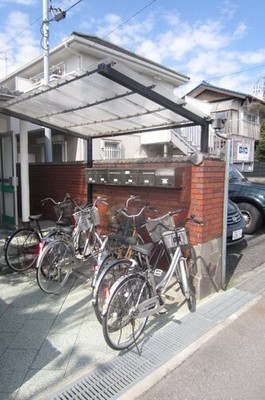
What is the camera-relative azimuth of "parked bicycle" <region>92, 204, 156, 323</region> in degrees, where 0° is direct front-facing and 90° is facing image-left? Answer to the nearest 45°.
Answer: approximately 225°

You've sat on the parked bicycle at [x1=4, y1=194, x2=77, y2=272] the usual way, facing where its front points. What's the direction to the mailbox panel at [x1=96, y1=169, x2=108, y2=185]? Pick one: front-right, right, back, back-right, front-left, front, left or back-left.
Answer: front-right

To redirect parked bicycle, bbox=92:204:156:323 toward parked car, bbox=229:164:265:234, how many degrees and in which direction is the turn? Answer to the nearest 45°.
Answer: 0° — it already faces it

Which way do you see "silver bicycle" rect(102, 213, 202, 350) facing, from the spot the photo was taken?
facing away from the viewer and to the right of the viewer

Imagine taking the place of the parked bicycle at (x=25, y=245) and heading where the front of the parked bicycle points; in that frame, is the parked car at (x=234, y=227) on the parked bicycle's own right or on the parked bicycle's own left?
on the parked bicycle's own right

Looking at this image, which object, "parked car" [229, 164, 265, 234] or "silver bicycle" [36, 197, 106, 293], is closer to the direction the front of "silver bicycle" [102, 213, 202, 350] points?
the parked car

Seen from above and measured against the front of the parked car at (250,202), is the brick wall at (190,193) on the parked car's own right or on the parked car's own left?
on the parked car's own right

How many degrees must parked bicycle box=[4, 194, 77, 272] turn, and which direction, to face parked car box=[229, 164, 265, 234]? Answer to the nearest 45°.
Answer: approximately 45° to its right

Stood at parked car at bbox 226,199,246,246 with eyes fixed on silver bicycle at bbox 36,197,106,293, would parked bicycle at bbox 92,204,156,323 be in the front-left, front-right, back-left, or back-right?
front-left

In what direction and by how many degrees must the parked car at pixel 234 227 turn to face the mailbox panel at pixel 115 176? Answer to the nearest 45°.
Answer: approximately 90° to its right

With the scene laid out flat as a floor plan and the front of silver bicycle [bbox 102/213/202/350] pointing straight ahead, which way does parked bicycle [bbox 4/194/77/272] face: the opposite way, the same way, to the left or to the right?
the same way

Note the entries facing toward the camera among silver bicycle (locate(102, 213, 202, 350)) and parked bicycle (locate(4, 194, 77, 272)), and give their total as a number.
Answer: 0

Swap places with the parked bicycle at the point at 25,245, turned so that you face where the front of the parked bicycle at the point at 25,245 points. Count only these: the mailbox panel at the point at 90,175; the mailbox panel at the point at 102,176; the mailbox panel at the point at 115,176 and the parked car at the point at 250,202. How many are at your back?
0

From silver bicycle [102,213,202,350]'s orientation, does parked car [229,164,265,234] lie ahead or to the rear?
ahead

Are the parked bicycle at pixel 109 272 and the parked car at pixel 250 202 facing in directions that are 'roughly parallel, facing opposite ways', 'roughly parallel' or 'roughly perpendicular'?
roughly perpendicular

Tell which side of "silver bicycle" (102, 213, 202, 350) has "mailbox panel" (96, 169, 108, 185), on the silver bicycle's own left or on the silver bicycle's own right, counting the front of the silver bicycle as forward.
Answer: on the silver bicycle's own left

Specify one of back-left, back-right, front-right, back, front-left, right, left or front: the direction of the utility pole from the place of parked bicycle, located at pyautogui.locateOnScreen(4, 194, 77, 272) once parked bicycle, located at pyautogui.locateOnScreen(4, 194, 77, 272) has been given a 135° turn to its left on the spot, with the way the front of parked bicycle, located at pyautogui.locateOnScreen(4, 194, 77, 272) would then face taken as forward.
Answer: right
